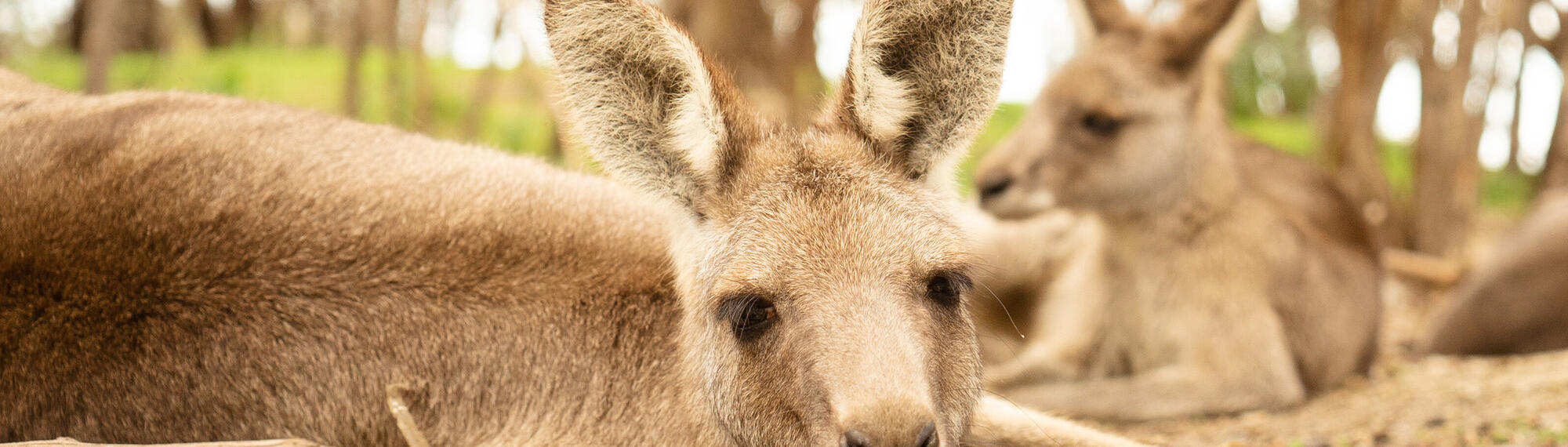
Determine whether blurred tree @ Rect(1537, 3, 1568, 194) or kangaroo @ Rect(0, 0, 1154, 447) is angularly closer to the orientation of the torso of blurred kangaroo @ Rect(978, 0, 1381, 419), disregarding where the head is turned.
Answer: the kangaroo

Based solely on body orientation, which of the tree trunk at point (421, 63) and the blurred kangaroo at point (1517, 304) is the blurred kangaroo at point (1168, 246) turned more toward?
the tree trunk

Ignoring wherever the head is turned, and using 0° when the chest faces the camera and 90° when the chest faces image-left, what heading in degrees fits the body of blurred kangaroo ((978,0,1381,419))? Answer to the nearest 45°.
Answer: approximately 45°

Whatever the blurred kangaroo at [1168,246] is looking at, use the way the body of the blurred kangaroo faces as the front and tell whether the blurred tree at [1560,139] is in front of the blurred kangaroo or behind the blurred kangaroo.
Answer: behind

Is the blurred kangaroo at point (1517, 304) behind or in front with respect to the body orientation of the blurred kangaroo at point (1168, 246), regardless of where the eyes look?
behind

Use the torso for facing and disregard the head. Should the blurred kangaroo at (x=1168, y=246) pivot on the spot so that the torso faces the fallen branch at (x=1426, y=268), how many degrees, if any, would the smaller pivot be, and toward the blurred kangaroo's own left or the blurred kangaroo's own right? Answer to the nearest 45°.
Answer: approximately 180°

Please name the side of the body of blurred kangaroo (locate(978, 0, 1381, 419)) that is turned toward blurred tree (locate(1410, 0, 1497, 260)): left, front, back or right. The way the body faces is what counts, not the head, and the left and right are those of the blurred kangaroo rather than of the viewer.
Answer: back
